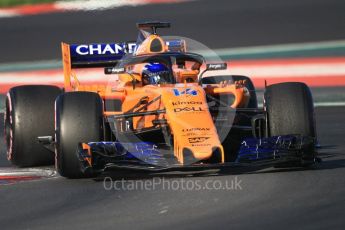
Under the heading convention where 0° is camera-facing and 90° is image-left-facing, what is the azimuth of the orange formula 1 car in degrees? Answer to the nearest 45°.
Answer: approximately 0°
